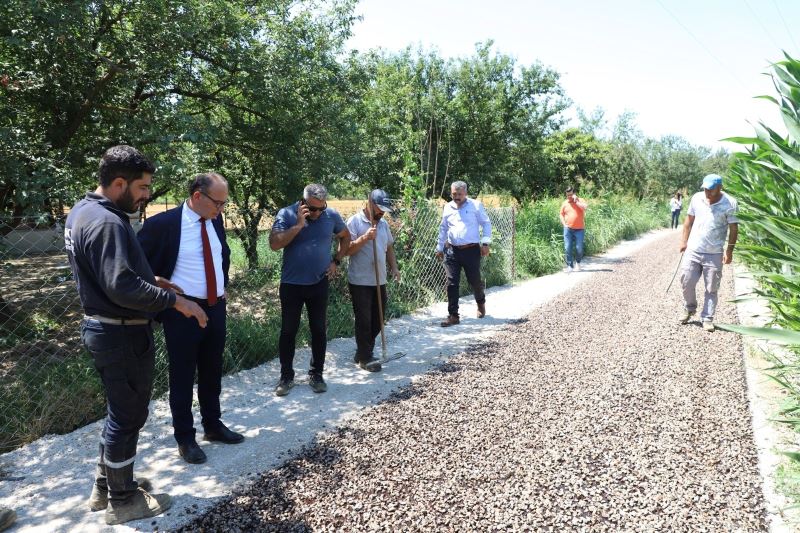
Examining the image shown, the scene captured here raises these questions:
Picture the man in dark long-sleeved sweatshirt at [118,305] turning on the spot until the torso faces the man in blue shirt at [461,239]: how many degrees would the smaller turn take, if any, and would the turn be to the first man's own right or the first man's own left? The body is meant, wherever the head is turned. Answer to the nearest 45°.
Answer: approximately 45° to the first man's own left

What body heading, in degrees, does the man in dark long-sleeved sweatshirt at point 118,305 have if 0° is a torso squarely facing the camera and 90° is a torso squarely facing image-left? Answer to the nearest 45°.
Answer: approximately 270°

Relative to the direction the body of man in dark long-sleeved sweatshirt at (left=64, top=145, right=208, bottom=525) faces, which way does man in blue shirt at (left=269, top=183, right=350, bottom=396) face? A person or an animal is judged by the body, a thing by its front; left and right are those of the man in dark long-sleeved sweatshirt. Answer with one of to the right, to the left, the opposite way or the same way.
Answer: to the right

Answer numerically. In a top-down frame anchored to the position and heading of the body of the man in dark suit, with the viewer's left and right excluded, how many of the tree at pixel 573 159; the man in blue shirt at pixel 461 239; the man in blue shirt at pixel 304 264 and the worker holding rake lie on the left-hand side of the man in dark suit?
4

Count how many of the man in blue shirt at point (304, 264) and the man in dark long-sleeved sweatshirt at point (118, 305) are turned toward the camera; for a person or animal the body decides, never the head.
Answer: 1

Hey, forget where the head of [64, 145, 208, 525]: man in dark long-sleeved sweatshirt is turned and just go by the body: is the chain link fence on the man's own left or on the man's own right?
on the man's own left

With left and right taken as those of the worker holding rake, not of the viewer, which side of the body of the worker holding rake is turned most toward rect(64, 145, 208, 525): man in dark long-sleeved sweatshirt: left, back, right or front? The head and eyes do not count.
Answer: right

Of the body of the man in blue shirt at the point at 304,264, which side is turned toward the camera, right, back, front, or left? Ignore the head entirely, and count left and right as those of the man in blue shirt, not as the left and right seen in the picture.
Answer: front

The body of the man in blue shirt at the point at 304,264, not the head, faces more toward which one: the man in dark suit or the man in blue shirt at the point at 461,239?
the man in dark suit

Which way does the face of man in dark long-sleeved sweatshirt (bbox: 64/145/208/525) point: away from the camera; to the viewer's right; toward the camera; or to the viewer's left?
to the viewer's right

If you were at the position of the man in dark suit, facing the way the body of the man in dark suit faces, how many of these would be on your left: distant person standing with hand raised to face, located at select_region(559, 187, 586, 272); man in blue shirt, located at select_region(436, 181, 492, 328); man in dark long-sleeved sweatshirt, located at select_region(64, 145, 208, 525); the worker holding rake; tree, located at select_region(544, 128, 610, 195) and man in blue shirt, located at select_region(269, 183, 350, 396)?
5

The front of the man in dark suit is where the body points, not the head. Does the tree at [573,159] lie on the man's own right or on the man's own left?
on the man's own left

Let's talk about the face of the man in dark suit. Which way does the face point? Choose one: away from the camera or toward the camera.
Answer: toward the camera

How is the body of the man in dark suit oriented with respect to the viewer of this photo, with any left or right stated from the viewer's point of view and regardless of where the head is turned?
facing the viewer and to the right of the viewer

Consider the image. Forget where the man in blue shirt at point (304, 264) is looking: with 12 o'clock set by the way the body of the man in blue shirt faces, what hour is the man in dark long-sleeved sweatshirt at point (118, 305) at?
The man in dark long-sleeved sweatshirt is roughly at 1 o'clock from the man in blue shirt.
